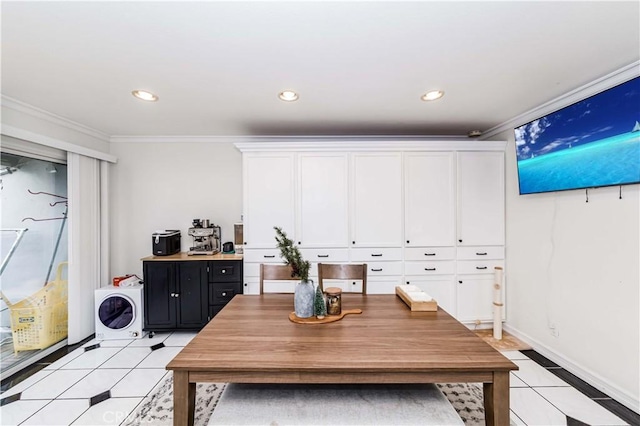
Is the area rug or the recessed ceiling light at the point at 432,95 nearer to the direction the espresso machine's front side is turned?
the area rug

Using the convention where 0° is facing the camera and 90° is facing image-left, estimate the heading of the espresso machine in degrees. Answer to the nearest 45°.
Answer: approximately 0°

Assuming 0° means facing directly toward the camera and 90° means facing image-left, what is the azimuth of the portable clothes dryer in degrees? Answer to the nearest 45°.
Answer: approximately 0°

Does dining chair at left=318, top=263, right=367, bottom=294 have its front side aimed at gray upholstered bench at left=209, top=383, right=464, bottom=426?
yes

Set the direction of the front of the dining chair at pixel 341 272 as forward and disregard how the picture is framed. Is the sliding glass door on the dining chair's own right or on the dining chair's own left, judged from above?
on the dining chair's own right

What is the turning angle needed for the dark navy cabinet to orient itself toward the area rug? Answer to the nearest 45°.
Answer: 0° — it already faces it
